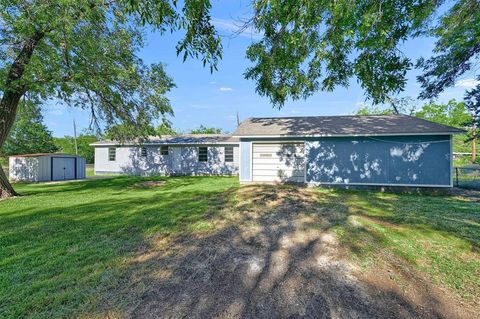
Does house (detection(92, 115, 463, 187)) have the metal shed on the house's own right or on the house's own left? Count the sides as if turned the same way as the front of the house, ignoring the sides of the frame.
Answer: on the house's own right

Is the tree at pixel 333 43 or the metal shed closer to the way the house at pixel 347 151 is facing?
the tree

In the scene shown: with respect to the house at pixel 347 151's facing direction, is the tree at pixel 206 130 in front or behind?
behind

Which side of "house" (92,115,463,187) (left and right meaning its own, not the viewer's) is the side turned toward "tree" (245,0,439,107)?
front

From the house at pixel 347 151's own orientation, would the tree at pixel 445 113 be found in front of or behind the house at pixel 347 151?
behind

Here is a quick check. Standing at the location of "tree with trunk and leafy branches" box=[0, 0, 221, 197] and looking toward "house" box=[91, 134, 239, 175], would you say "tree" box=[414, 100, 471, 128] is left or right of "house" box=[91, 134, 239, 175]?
right

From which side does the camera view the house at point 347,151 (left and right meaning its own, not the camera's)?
front

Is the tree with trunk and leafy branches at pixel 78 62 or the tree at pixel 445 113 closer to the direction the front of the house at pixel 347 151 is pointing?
the tree with trunk and leafy branches

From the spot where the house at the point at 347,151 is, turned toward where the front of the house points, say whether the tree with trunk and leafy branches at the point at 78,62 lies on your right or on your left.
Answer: on your right

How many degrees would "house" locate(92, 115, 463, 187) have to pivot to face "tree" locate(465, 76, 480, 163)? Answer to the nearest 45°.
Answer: approximately 90° to its left
